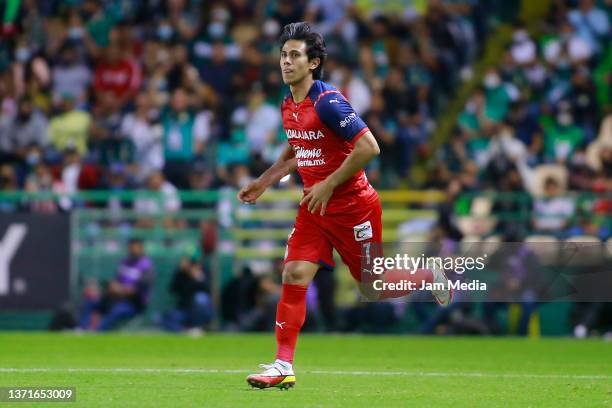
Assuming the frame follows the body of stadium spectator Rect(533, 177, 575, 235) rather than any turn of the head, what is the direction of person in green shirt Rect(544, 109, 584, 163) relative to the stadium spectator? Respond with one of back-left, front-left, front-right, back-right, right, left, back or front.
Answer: back

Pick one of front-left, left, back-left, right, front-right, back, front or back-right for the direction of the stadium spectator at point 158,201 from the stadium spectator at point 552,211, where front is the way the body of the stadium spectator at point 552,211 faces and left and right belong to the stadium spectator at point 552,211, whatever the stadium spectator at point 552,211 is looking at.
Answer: right

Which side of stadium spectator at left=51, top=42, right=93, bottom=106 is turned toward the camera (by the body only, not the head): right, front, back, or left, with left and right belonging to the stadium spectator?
front

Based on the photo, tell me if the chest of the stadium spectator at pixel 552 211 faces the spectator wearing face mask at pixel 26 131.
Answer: no

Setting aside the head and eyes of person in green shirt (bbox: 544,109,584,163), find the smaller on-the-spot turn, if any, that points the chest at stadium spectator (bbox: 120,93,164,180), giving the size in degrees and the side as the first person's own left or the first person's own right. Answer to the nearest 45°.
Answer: approximately 90° to the first person's own right

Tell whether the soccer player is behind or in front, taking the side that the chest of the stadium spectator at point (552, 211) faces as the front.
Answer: in front

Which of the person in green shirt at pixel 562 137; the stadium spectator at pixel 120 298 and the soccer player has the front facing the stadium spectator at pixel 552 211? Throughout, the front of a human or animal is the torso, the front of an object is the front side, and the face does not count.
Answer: the person in green shirt

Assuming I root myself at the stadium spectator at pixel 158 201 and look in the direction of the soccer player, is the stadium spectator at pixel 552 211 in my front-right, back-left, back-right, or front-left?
front-left

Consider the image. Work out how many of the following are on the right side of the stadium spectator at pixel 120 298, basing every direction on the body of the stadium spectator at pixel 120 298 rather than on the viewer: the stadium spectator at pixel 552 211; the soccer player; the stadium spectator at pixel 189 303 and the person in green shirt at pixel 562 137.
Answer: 0

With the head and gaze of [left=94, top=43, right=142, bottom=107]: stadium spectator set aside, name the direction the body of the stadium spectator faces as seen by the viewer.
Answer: toward the camera

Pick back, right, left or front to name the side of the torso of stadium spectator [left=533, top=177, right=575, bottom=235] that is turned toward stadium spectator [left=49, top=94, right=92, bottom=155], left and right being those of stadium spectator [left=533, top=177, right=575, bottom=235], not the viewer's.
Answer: right

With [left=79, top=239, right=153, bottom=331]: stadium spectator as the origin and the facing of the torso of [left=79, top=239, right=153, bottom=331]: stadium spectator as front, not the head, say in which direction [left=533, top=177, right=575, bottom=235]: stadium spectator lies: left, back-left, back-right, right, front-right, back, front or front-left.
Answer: back-left

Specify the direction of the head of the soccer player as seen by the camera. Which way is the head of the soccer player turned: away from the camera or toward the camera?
toward the camera

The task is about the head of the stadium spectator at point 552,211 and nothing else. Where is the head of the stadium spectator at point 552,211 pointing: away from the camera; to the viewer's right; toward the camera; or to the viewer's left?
toward the camera

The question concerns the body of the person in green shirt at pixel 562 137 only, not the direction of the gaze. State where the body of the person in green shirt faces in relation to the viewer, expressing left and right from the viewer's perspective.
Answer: facing the viewer
